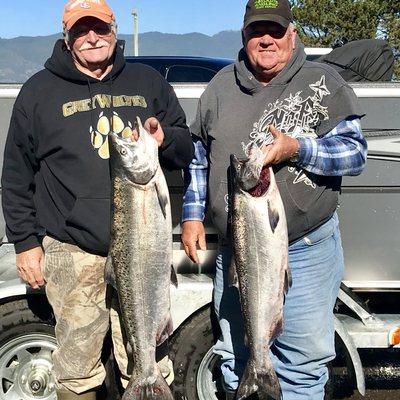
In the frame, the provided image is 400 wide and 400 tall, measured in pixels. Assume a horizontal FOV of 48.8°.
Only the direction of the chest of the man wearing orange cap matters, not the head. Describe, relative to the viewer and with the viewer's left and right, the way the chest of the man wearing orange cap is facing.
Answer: facing the viewer

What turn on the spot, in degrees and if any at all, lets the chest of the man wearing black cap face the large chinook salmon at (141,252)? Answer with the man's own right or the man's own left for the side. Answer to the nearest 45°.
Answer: approximately 45° to the man's own right

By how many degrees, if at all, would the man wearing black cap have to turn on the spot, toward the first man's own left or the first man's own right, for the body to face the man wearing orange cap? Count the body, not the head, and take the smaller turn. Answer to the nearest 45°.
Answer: approximately 90° to the first man's own right

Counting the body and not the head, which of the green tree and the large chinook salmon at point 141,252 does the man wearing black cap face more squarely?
the large chinook salmon

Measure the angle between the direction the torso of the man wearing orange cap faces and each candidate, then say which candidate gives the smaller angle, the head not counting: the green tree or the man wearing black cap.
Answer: the man wearing black cap

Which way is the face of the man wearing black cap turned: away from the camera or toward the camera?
toward the camera

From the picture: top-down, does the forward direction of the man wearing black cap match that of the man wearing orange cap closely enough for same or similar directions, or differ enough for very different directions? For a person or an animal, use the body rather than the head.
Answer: same or similar directions

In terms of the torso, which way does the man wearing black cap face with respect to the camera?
toward the camera

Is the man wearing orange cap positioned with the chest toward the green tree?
no

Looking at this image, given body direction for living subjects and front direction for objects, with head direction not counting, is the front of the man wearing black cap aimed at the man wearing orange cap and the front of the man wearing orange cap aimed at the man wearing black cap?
no

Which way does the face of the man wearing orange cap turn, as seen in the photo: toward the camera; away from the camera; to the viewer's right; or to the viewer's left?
toward the camera

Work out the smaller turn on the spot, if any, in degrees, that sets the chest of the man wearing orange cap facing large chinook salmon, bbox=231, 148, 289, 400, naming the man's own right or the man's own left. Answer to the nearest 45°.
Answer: approximately 45° to the man's own left

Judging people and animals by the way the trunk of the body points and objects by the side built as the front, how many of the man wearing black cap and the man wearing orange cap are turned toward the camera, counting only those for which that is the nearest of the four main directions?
2

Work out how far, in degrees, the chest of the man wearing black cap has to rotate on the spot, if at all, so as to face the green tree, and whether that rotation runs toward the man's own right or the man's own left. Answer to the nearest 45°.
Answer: approximately 180°
